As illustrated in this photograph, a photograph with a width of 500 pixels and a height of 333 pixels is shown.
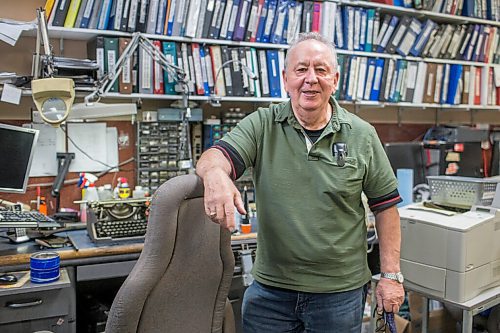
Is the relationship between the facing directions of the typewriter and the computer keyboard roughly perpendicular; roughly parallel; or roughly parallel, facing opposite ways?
roughly parallel

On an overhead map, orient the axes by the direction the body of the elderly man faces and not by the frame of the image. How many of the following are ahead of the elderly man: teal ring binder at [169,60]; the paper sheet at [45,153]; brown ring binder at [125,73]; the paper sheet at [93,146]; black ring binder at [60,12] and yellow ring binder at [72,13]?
0

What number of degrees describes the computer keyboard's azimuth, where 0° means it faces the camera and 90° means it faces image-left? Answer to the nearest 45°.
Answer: approximately 0°

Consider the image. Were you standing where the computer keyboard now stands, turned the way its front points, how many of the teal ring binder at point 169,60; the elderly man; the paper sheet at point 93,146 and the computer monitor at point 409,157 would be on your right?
0

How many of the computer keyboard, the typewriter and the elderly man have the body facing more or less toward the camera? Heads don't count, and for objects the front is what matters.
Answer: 3

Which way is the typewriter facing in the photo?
toward the camera

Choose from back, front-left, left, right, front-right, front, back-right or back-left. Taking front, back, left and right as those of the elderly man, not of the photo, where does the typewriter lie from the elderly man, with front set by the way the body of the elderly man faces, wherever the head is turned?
back-right

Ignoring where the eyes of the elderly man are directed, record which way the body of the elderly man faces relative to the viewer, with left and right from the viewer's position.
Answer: facing the viewer

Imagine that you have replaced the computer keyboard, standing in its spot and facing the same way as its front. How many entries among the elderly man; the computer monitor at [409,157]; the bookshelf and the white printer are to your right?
0

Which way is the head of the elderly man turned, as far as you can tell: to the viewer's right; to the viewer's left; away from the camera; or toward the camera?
toward the camera

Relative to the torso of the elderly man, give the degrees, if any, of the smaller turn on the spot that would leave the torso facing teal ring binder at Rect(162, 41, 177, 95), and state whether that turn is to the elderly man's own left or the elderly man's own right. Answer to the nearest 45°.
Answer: approximately 135° to the elderly man's own right

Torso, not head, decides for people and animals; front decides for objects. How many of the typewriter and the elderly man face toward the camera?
2

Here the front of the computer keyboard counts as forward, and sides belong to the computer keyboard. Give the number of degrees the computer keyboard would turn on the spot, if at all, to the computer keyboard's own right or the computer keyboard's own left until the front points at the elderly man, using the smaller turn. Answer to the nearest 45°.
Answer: approximately 45° to the computer keyboard's own left
